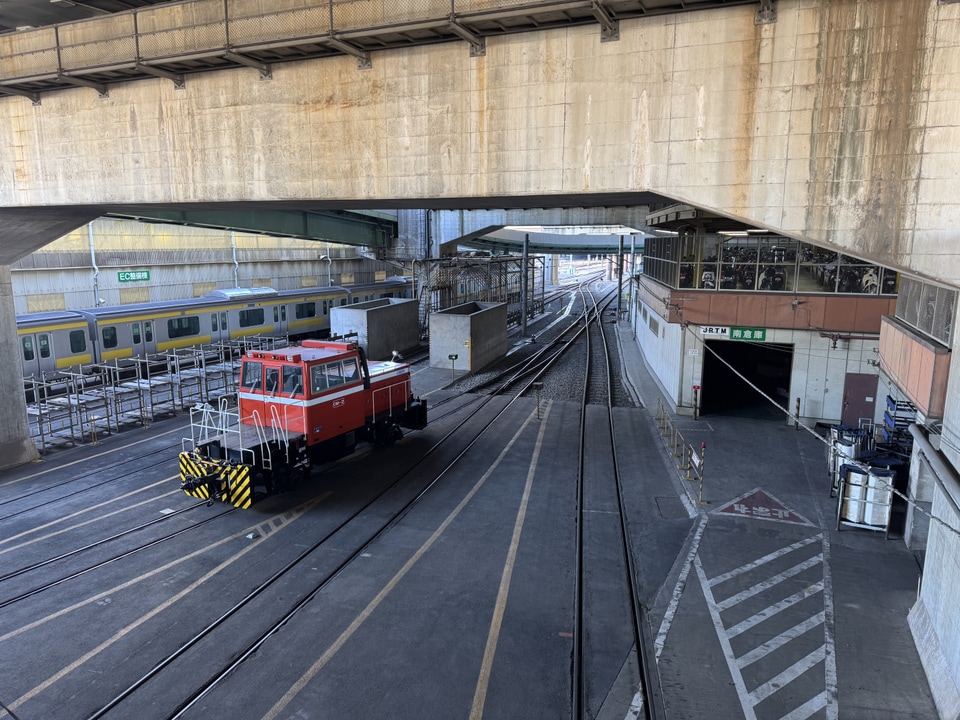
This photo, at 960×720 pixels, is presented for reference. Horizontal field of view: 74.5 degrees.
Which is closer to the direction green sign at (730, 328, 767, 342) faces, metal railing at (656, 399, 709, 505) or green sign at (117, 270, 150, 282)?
the metal railing

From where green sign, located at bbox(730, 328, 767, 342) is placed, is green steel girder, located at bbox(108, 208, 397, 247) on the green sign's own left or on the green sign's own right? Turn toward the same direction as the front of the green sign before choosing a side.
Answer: on the green sign's own right

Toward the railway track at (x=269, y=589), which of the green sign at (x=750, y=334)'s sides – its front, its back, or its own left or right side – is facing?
front

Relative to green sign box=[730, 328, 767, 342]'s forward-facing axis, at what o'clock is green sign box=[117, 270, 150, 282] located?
green sign box=[117, 270, 150, 282] is roughly at 3 o'clock from green sign box=[730, 328, 767, 342].

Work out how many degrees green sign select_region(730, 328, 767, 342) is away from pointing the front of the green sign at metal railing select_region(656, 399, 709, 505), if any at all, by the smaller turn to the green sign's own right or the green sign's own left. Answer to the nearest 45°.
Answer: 0° — it already faces it

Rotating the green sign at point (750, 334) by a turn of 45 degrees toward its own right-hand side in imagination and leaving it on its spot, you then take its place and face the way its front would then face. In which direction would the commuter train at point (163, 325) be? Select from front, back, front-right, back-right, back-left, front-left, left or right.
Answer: front-right

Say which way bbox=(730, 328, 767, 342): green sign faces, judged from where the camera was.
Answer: facing the viewer
